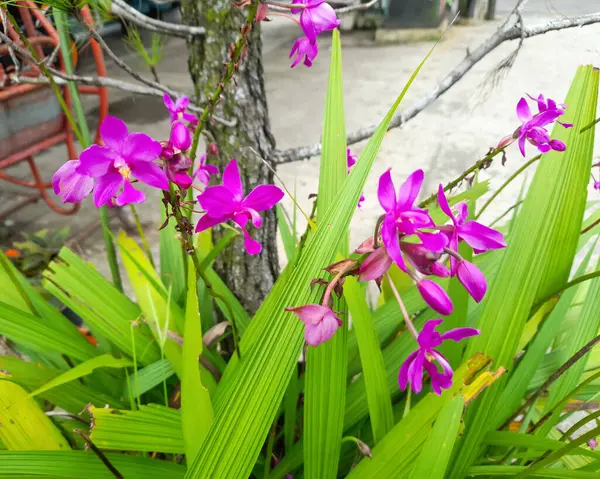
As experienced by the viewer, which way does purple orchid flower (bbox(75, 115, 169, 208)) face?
facing the viewer
